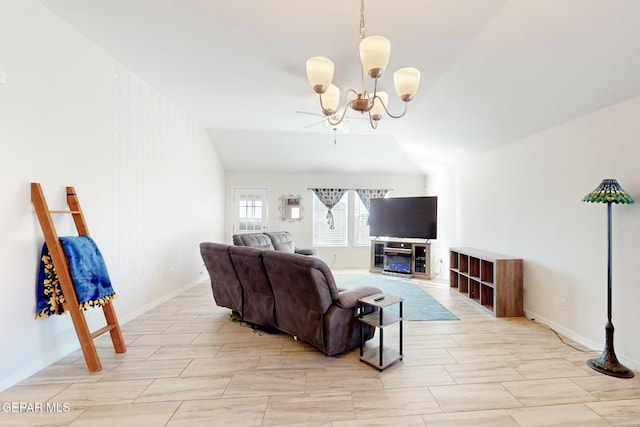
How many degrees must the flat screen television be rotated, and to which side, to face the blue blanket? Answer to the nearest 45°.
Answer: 0° — it already faces it

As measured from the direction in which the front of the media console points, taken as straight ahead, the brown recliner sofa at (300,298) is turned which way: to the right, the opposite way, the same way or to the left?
the opposite way

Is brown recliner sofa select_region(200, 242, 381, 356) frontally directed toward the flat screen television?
yes

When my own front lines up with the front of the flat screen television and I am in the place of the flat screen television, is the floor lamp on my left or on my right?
on my left

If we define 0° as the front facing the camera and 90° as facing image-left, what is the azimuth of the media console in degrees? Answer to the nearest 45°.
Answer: approximately 45°

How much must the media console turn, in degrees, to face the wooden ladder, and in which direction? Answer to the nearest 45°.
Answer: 0° — it already faces it

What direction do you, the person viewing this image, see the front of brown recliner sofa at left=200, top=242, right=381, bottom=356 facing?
facing away from the viewer and to the right of the viewer

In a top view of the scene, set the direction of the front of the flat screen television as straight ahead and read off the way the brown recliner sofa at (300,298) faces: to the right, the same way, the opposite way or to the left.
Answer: the opposite way

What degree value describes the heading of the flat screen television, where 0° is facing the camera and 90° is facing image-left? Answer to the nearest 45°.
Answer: approximately 45°
